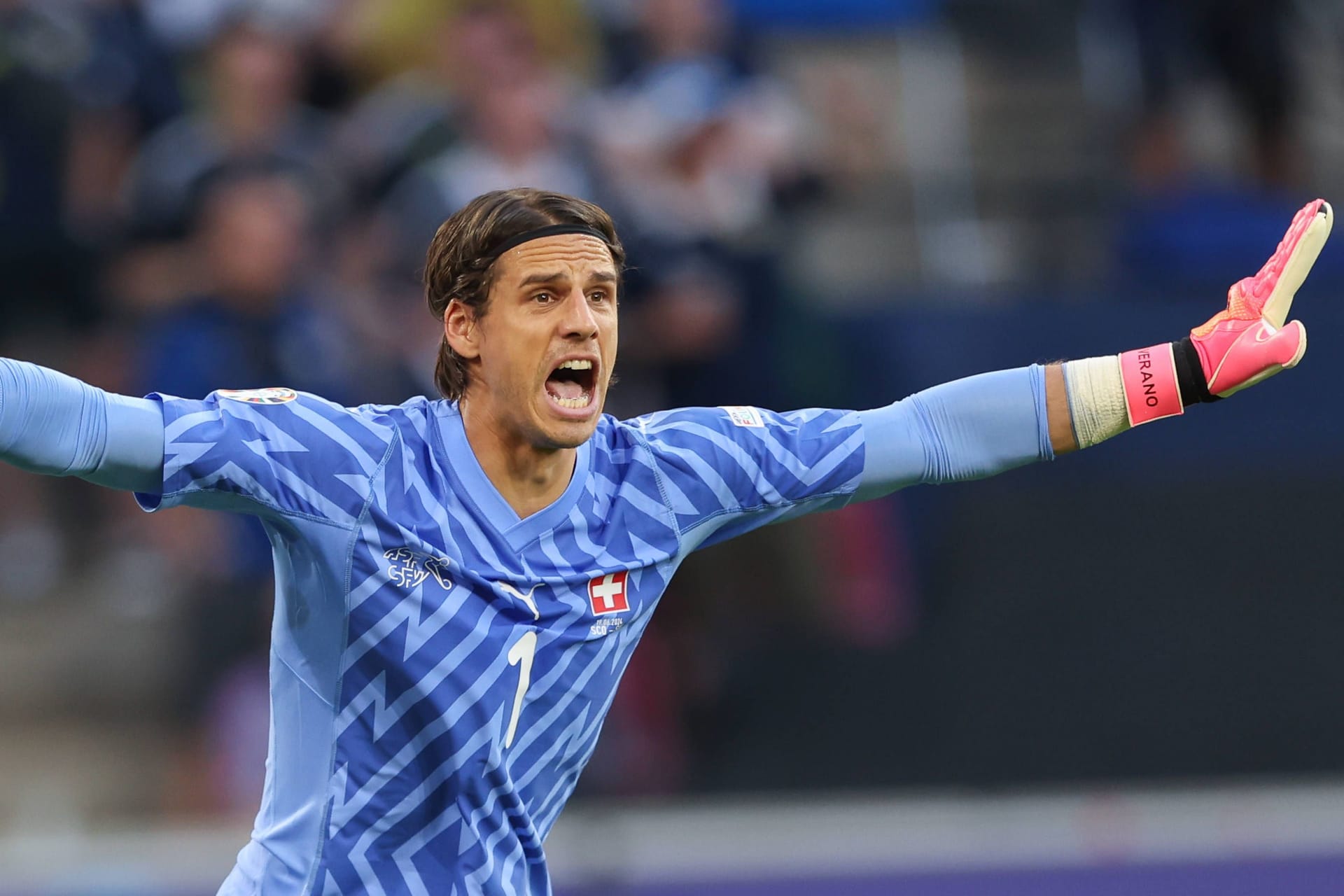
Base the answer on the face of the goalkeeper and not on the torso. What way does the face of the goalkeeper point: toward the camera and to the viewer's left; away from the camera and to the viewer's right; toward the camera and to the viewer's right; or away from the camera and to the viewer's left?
toward the camera and to the viewer's right

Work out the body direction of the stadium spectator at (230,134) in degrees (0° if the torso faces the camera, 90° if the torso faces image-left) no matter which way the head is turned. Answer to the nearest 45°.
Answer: approximately 0°

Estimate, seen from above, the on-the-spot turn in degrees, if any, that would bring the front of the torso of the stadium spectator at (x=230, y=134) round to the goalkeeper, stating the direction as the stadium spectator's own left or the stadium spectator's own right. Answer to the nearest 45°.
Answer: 0° — they already face them
